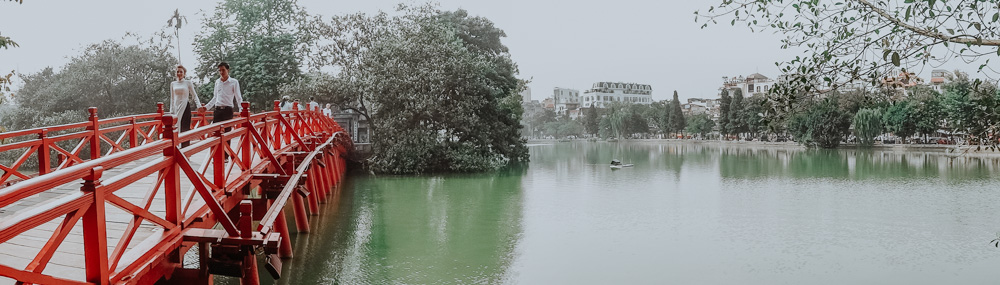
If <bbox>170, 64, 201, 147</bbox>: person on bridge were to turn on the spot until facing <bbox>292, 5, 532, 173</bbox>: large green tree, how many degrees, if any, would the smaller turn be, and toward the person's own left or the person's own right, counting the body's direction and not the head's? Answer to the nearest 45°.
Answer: approximately 135° to the person's own left

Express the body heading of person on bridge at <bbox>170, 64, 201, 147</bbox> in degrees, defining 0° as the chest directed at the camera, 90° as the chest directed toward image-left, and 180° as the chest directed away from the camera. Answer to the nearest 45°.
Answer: approximately 0°

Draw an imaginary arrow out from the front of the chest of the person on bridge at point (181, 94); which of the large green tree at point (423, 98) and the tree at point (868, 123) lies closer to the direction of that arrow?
the tree

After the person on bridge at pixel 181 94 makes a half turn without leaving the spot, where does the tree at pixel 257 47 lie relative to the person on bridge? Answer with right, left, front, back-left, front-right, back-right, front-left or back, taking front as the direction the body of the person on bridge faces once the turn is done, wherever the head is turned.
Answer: front

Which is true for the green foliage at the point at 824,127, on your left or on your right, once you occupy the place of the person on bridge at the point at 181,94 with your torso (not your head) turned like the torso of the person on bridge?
on your left
